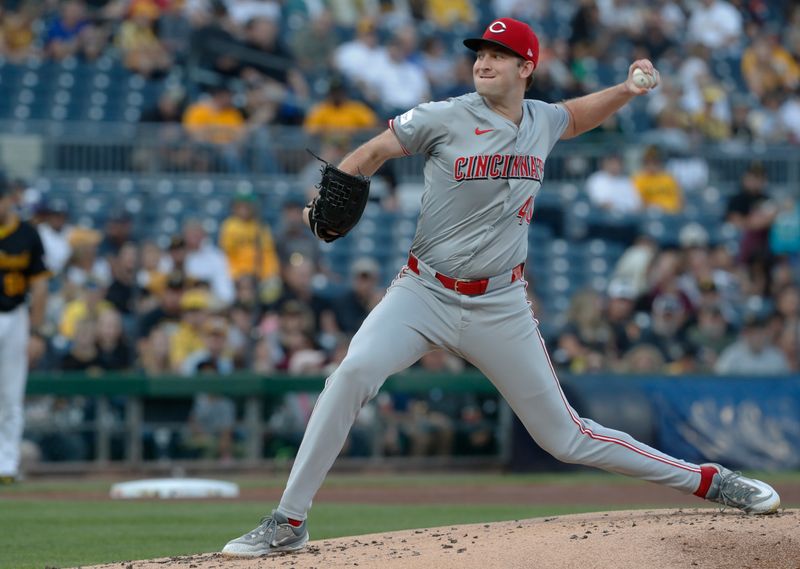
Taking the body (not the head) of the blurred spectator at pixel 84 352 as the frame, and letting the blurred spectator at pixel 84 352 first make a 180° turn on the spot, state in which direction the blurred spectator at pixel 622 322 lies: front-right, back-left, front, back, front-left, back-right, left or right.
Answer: right

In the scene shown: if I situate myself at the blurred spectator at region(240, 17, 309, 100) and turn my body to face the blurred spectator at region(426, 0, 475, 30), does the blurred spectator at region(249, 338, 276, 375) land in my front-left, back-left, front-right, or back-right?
back-right

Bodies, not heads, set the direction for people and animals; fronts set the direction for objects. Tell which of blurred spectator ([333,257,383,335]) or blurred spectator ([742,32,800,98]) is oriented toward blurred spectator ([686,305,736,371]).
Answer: blurred spectator ([742,32,800,98])

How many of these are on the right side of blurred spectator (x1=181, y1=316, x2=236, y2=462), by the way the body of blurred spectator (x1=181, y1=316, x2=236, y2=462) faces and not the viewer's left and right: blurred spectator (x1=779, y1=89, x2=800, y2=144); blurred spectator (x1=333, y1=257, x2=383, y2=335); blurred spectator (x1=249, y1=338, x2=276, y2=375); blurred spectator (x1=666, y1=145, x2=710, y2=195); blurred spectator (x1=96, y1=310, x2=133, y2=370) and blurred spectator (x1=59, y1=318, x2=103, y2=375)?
2

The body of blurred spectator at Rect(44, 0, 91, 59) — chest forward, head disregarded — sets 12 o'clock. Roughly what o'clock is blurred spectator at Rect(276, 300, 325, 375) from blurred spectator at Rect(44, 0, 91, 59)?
blurred spectator at Rect(276, 300, 325, 375) is roughly at 11 o'clock from blurred spectator at Rect(44, 0, 91, 59).

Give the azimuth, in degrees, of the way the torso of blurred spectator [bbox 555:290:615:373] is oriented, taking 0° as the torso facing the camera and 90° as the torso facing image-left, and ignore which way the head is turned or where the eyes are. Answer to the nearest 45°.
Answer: approximately 0°
